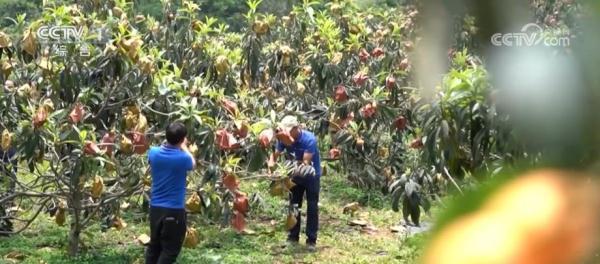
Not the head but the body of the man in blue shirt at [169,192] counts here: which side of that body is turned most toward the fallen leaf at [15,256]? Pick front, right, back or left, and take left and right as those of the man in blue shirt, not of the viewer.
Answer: left

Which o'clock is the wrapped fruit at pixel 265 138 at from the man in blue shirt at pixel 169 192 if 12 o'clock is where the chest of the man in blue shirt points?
The wrapped fruit is roughly at 1 o'clock from the man in blue shirt.

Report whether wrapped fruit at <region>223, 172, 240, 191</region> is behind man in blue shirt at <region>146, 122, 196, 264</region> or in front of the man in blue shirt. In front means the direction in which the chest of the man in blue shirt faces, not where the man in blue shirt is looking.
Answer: in front

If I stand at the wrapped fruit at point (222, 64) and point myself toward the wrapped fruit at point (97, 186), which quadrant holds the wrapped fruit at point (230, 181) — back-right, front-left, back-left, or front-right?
front-left

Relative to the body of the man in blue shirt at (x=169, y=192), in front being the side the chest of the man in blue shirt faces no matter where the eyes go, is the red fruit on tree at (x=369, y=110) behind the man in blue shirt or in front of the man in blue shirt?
in front

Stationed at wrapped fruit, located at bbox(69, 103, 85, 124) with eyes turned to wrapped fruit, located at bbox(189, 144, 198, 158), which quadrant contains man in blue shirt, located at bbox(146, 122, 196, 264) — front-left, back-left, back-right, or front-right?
front-right

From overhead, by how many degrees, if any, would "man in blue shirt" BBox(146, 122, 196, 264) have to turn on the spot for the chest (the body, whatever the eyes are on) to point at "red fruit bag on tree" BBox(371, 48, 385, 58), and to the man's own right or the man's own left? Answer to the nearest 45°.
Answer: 0° — they already face it

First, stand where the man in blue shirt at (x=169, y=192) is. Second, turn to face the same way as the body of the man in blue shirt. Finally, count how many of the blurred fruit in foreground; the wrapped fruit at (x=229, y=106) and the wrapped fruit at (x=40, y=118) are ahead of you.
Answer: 1

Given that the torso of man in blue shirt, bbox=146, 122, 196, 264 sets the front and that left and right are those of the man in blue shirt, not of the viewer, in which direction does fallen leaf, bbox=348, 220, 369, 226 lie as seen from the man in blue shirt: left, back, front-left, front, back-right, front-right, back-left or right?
front

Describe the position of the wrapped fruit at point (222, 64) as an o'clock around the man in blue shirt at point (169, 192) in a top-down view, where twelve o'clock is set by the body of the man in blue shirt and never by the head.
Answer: The wrapped fruit is roughly at 11 o'clock from the man in blue shirt.

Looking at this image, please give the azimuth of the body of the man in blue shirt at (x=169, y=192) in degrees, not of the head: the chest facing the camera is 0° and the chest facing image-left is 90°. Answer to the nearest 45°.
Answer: approximately 225°
